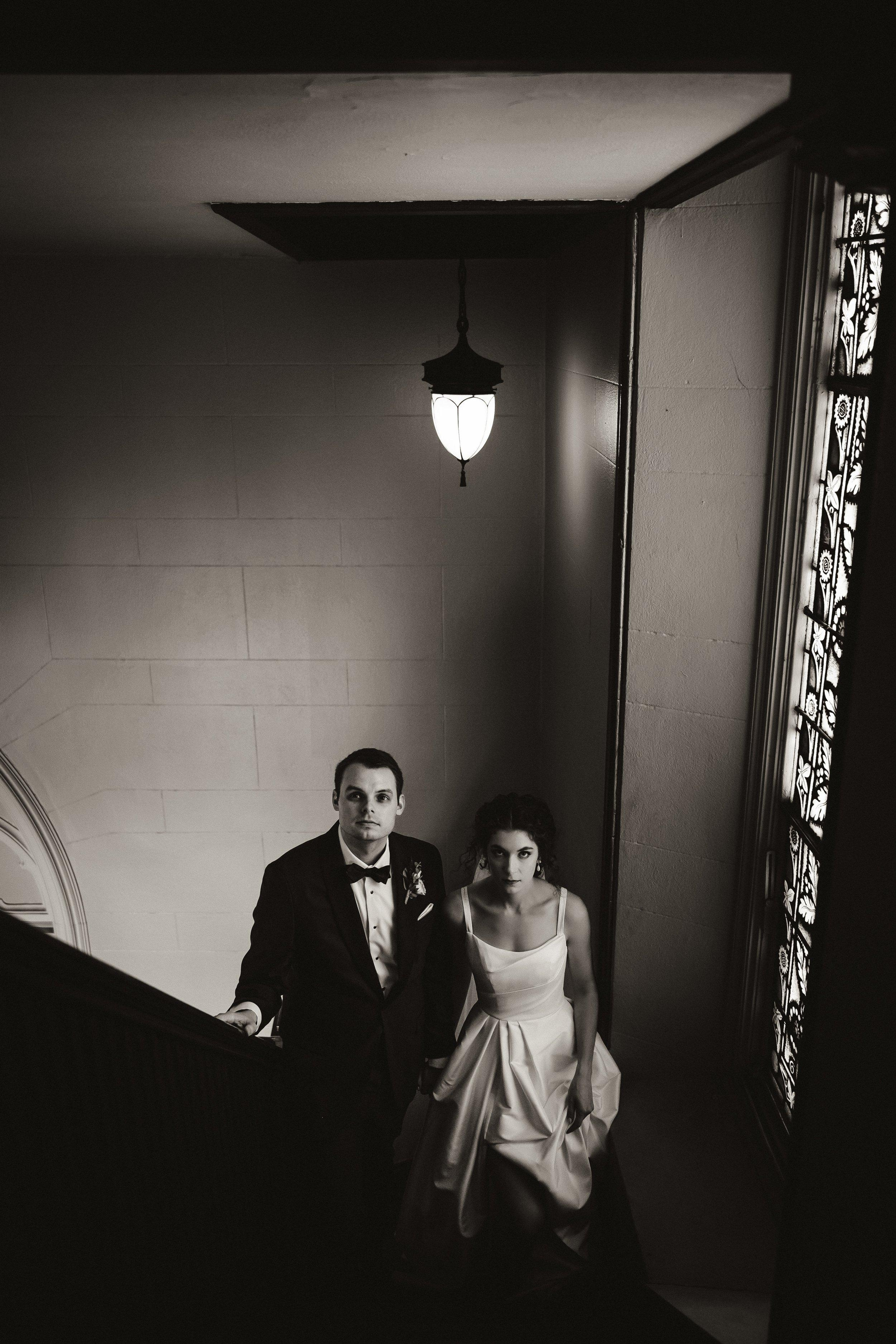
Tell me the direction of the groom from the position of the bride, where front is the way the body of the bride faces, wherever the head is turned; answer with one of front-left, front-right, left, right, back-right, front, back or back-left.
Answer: right

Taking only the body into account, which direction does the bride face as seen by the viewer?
toward the camera

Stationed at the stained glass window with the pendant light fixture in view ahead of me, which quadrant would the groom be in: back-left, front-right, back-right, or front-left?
front-left

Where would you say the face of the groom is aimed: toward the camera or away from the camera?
toward the camera
